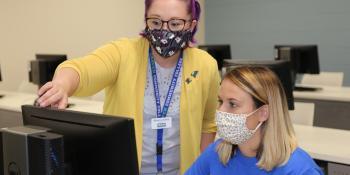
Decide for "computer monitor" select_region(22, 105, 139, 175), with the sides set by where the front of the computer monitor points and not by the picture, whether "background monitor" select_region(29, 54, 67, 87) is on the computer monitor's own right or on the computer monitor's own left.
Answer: on the computer monitor's own left

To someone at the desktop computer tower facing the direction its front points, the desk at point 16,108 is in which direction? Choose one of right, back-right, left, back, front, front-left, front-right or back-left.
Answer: back-left

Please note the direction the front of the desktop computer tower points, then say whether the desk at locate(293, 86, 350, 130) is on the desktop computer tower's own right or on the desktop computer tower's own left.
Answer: on the desktop computer tower's own left

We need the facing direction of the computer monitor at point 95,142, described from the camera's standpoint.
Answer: facing away from the viewer and to the right of the viewer

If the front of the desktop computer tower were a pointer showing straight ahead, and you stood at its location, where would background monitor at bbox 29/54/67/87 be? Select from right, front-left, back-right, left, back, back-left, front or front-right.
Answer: back-left
